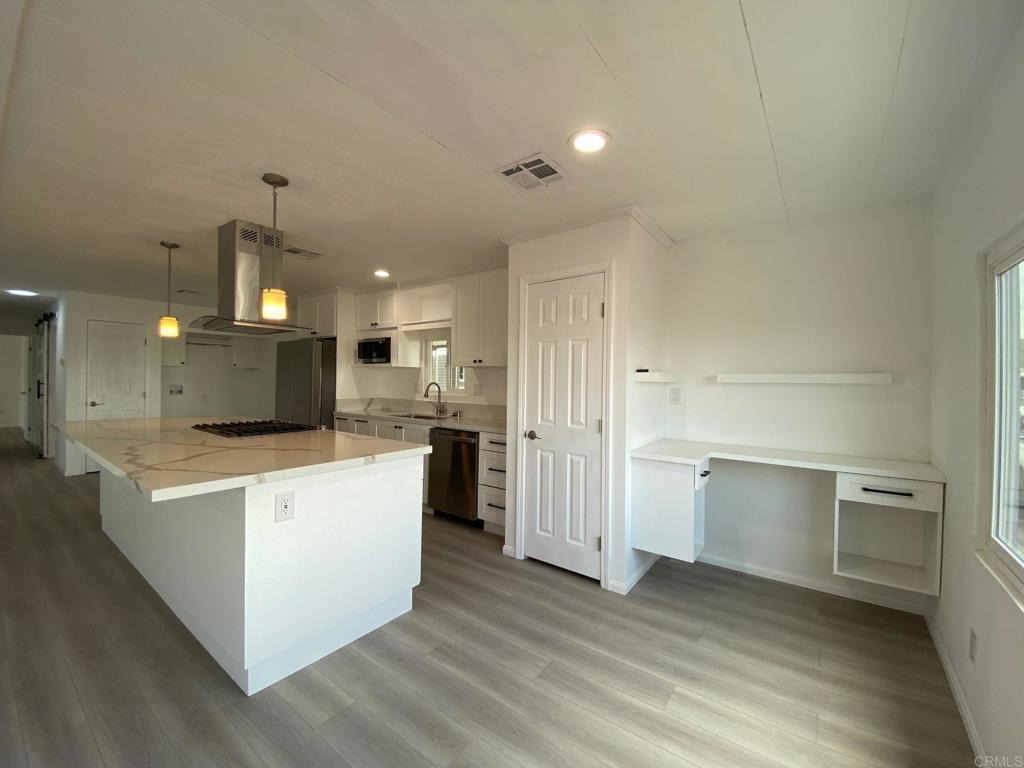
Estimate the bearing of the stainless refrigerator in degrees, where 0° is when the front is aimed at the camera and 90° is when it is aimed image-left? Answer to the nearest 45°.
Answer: approximately 45°

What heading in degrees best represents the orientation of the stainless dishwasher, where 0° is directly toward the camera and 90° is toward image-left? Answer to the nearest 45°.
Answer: approximately 45°

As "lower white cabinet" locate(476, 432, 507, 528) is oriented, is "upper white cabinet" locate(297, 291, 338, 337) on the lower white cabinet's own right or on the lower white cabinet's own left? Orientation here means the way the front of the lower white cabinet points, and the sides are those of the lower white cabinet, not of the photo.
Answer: on the lower white cabinet's own right

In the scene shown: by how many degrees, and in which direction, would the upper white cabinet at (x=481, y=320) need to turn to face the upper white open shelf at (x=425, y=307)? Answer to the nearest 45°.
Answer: approximately 90° to its right

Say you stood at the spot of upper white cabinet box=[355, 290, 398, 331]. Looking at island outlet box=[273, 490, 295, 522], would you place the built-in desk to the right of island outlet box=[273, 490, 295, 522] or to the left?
left

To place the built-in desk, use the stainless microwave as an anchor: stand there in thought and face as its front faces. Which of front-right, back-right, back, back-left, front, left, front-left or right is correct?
left

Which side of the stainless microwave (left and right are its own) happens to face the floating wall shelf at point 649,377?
left

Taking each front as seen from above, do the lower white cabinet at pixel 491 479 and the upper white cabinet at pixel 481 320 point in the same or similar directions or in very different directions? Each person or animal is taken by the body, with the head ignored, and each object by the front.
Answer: same or similar directions

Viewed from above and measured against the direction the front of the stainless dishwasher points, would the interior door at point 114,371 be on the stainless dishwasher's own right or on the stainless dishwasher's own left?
on the stainless dishwasher's own right

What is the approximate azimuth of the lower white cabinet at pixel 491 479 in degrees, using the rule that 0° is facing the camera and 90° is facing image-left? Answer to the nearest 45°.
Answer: approximately 45°

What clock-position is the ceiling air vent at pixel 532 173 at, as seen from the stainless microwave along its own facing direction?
The ceiling air vent is roughly at 10 o'clock from the stainless microwave.

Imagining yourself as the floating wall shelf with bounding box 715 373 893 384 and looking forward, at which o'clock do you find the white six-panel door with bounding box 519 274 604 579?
The white six-panel door is roughly at 2 o'clock from the floating wall shelf.

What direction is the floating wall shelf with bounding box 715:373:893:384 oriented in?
toward the camera

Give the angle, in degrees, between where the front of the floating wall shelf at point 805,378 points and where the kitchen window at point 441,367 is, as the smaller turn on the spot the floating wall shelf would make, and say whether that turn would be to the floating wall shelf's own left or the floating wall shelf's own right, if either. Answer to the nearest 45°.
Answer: approximately 90° to the floating wall shelf's own right

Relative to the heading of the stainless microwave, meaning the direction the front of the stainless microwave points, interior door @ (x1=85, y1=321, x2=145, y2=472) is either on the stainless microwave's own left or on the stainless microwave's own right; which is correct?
on the stainless microwave's own right

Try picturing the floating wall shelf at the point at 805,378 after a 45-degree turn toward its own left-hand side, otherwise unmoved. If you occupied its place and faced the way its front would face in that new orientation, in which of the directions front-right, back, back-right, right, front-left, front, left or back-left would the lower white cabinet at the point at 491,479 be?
back-right

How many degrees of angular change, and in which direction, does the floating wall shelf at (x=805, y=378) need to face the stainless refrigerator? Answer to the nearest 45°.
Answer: approximately 90° to its right
